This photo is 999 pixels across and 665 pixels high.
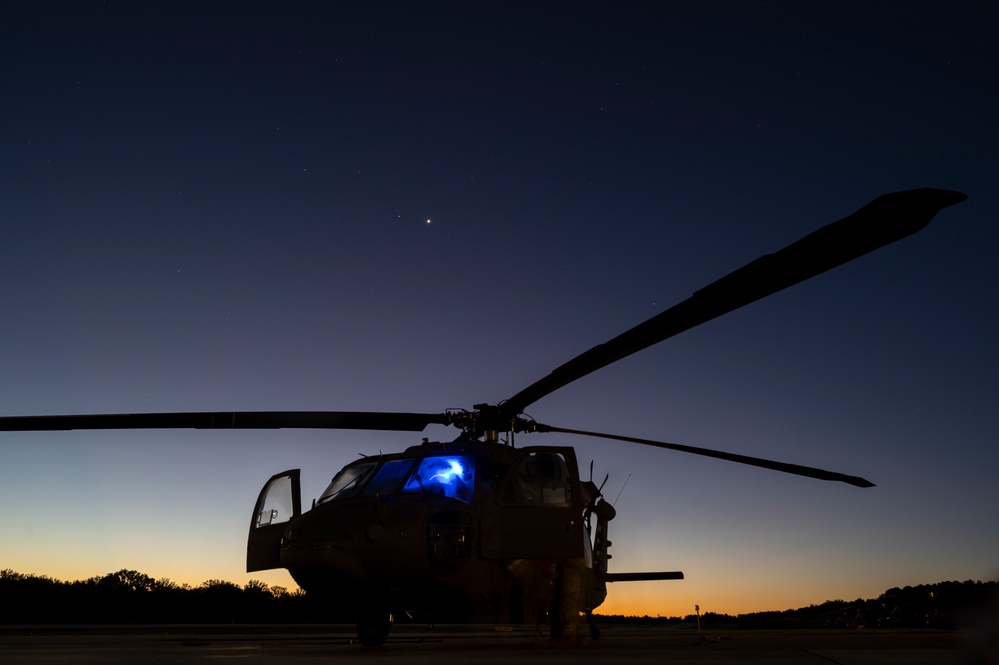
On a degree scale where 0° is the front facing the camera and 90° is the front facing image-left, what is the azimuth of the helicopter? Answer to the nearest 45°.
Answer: approximately 45°
